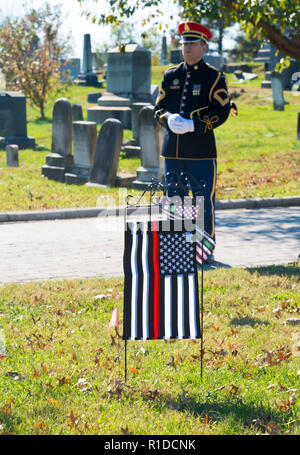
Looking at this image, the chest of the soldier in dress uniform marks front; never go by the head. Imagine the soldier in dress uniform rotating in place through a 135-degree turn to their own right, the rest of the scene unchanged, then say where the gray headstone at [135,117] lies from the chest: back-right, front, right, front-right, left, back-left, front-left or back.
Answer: front

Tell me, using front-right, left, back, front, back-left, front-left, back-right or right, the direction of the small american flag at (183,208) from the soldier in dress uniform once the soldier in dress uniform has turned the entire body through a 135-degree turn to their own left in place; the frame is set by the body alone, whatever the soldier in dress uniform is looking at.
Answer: right

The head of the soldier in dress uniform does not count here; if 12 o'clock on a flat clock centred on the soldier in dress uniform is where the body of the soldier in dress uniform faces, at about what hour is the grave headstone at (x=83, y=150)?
The grave headstone is roughly at 4 o'clock from the soldier in dress uniform.

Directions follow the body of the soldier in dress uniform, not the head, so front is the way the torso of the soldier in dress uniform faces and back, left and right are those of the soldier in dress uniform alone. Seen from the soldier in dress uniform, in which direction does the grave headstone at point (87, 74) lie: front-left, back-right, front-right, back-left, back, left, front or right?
back-right

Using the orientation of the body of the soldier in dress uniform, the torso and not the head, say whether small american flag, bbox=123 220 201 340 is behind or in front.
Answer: in front

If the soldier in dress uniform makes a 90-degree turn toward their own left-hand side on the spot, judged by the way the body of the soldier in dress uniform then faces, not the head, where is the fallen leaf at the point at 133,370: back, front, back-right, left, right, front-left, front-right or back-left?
front-right

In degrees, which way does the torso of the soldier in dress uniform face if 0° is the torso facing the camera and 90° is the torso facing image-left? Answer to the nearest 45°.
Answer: approximately 45°

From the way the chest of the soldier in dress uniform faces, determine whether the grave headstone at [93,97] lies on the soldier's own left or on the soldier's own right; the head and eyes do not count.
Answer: on the soldier's own right

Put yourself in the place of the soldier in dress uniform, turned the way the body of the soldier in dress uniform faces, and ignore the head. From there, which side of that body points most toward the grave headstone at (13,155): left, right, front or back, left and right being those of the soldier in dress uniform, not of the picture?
right

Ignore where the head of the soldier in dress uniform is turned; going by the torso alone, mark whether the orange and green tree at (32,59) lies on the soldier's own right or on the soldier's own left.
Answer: on the soldier's own right

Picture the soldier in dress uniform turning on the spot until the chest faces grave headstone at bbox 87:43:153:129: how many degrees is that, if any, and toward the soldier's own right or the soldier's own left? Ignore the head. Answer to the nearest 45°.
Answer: approximately 135° to the soldier's own right
